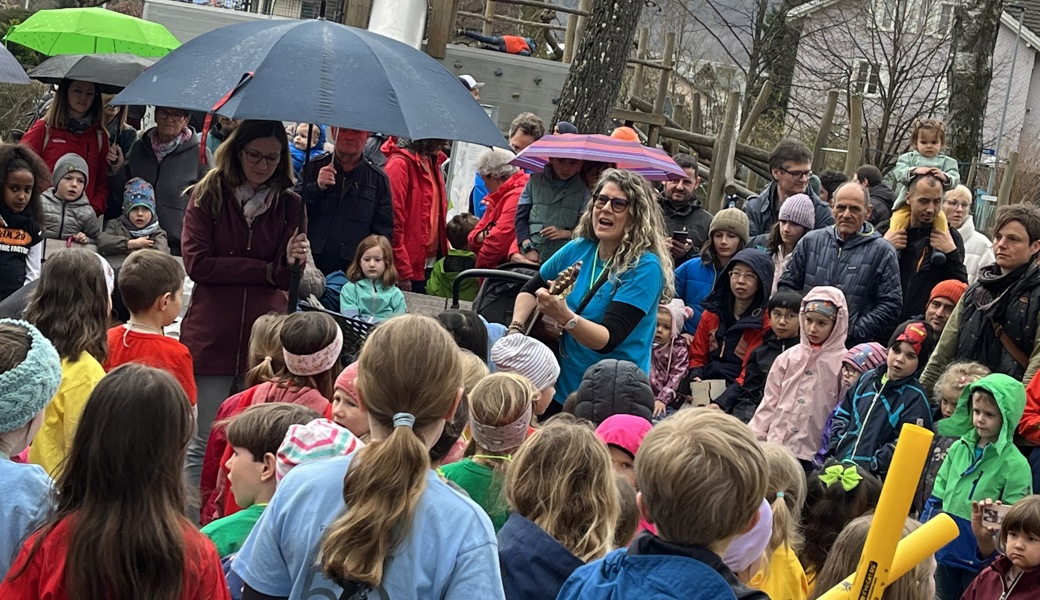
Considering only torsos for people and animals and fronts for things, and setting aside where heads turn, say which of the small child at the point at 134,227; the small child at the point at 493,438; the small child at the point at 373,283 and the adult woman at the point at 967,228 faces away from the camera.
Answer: the small child at the point at 493,438

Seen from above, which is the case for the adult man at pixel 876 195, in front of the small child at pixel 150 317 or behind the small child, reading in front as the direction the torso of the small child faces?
in front

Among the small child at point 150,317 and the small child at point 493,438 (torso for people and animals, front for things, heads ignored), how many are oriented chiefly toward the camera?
0

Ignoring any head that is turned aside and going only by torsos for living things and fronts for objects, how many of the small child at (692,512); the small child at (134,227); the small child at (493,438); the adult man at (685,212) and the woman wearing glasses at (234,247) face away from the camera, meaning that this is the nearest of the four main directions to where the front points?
2

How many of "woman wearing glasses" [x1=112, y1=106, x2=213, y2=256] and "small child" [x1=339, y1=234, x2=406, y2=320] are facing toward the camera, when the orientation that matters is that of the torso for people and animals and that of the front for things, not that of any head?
2

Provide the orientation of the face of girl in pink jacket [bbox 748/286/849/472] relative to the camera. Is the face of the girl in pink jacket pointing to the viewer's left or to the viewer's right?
to the viewer's left

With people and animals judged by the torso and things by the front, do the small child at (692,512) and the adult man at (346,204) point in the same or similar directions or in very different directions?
very different directions

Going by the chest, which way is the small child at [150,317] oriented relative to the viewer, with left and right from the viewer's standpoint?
facing away from the viewer and to the right of the viewer

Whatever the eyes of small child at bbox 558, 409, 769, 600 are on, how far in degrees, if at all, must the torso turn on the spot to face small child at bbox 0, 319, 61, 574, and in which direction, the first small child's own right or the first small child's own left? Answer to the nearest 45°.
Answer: approximately 90° to the first small child's own left

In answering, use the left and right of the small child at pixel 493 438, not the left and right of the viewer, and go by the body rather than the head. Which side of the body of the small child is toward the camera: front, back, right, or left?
back

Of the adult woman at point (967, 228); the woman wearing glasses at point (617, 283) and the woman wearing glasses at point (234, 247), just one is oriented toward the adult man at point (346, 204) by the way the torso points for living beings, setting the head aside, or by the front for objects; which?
the adult woman

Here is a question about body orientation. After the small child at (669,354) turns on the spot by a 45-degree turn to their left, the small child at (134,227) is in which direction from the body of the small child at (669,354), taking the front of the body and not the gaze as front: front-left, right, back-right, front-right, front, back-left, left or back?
right

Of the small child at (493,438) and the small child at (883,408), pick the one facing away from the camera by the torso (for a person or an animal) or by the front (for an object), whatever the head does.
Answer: the small child at (493,438)

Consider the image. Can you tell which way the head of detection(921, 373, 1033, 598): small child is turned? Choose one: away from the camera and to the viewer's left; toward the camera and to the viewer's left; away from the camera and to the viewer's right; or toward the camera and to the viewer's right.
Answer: toward the camera and to the viewer's left
